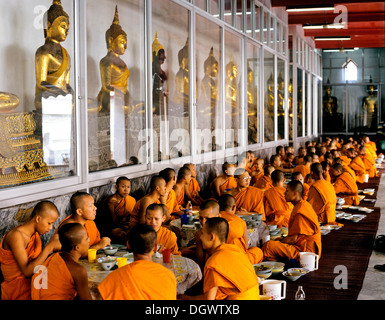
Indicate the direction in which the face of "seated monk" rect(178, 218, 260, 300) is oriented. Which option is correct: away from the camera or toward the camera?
away from the camera

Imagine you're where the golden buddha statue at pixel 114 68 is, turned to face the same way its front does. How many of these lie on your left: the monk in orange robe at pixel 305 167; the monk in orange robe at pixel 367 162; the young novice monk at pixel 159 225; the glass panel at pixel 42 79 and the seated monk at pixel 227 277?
2

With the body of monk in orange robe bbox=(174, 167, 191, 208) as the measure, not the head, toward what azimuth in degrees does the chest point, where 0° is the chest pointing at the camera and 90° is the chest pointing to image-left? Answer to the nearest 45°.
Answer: approximately 270°

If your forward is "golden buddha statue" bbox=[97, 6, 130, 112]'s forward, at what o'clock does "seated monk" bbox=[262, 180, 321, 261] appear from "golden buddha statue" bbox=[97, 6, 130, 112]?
The seated monk is roughly at 12 o'clock from the golden buddha statue.

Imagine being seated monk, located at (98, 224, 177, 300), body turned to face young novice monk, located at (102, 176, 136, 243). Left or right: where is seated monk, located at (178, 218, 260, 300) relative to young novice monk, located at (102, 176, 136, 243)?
right

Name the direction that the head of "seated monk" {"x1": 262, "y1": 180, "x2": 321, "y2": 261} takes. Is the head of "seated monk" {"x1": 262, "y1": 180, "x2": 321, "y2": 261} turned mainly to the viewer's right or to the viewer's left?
to the viewer's left

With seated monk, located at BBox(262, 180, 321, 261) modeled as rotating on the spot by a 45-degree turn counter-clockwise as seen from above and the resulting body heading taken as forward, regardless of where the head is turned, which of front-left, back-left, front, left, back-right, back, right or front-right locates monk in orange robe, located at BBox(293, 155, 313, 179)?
back-right

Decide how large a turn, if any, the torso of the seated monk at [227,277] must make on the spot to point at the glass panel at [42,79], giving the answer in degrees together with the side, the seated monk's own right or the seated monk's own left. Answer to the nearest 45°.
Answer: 0° — they already face it

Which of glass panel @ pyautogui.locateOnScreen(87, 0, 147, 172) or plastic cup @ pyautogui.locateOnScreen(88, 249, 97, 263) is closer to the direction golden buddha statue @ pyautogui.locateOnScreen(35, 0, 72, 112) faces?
the plastic cup

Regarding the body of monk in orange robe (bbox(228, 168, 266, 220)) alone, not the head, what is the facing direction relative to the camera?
toward the camera
